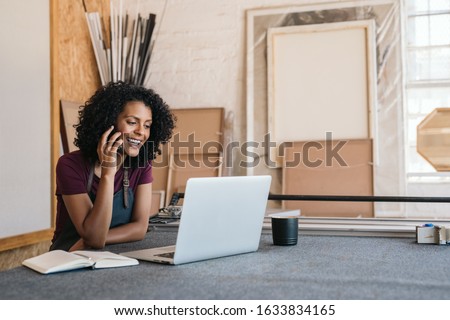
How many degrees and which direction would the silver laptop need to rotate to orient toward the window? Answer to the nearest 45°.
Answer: approximately 90° to its right

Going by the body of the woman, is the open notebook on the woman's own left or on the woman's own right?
on the woman's own right

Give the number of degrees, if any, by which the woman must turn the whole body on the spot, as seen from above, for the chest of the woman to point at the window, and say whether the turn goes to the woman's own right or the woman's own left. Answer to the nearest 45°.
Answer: approximately 90° to the woman's own left

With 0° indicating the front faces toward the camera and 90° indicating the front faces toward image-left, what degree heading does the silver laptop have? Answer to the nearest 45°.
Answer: approximately 135°

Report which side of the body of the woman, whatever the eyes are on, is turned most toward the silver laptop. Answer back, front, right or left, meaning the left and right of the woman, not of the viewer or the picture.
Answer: front

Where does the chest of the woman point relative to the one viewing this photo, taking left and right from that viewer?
facing the viewer and to the right of the viewer

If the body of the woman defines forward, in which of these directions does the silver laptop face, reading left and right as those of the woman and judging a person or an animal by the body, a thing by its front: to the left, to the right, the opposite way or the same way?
the opposite way
